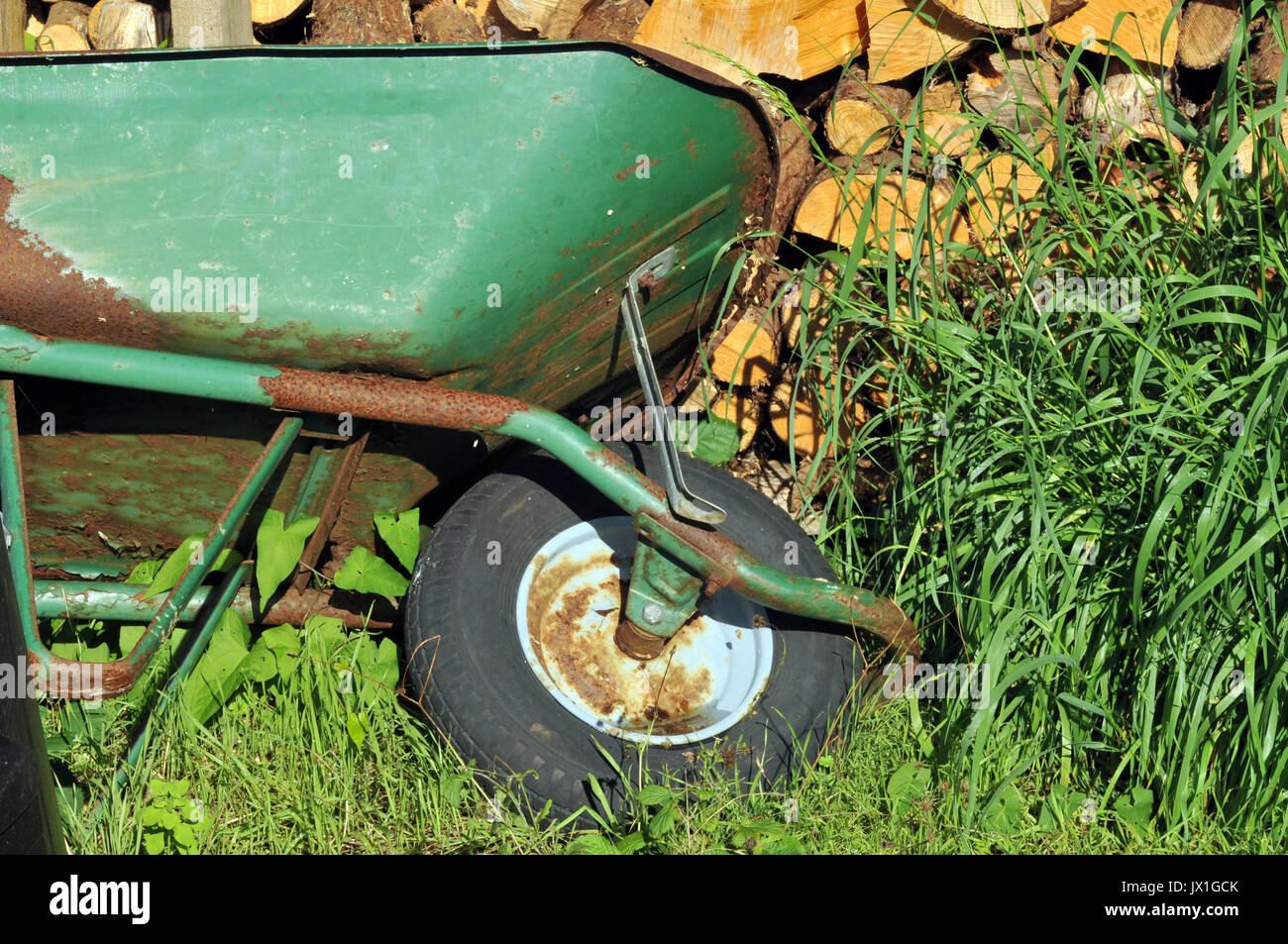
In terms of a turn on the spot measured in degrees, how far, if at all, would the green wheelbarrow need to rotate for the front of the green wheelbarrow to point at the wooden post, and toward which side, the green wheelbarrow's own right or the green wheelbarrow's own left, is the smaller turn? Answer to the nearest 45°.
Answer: approximately 135° to the green wheelbarrow's own left

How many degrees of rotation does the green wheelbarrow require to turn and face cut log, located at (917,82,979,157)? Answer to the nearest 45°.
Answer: approximately 45° to its left

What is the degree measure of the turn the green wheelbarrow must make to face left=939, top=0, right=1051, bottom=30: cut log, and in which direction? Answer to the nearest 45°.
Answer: approximately 45° to its left

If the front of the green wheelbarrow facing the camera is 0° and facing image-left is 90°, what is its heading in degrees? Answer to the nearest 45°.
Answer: approximately 270°

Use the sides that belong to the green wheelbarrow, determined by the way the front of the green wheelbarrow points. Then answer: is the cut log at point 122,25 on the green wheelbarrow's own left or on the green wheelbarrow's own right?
on the green wheelbarrow's own left

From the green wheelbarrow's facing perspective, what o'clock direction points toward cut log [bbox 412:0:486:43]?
The cut log is roughly at 9 o'clock from the green wheelbarrow.

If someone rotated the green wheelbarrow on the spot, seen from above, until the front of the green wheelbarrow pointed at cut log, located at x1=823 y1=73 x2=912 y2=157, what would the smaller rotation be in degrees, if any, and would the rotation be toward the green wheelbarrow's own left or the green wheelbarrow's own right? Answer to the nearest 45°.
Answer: approximately 45° to the green wheelbarrow's own left
